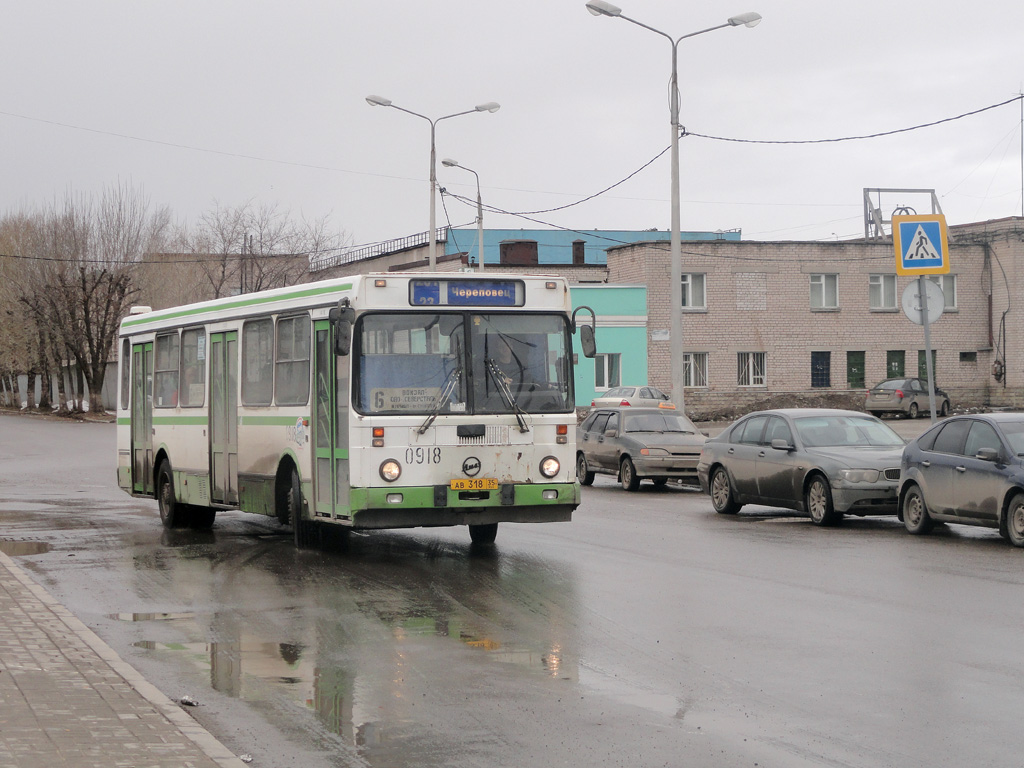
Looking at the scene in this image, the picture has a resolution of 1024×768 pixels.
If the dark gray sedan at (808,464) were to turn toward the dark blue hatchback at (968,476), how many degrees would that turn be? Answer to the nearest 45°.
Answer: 0° — it already faces it

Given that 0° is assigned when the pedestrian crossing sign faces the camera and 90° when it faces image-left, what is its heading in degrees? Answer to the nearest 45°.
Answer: approximately 0°

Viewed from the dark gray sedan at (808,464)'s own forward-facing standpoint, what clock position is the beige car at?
The beige car is roughly at 7 o'clock from the dark gray sedan.

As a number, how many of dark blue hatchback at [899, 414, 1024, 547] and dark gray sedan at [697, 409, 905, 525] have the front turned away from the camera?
0

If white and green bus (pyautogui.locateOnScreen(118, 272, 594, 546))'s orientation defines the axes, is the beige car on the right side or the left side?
on its left

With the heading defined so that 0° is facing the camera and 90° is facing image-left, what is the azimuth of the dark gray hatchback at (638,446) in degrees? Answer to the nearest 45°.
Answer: approximately 315°

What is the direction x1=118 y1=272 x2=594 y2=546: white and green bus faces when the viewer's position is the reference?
facing the viewer and to the right of the viewer
